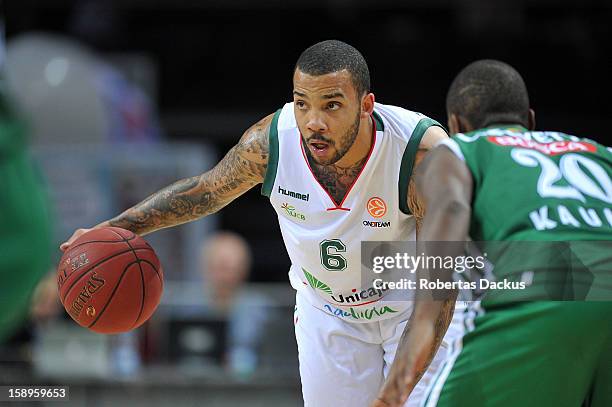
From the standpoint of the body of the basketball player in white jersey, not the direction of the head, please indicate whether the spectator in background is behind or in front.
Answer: behind

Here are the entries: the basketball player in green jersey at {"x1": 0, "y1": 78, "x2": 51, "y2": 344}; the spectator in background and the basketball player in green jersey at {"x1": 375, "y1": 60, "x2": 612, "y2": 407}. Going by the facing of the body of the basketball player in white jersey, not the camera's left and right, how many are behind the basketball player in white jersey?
1

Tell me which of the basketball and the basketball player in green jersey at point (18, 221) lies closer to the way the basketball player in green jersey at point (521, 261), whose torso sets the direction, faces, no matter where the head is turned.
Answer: the basketball

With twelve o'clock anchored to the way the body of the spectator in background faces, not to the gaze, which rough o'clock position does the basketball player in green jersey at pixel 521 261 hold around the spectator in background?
The basketball player in green jersey is roughly at 12 o'clock from the spectator in background.

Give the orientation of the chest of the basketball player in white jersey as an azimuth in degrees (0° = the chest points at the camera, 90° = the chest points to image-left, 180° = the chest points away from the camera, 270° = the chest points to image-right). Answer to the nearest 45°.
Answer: approximately 0°

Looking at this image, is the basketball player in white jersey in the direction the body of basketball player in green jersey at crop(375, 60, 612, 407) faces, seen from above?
yes

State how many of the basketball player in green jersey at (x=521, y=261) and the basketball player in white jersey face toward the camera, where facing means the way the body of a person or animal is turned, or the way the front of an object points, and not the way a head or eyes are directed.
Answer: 1

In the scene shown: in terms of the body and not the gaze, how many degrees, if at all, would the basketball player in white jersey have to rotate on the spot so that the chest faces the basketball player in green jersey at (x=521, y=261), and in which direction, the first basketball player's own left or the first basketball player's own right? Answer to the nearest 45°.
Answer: approximately 45° to the first basketball player's own left

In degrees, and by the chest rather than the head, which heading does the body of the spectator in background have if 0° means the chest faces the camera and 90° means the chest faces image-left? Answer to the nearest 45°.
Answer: approximately 45°

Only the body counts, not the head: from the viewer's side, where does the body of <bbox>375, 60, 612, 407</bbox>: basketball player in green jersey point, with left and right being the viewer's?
facing away from the viewer and to the left of the viewer
